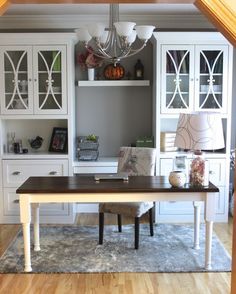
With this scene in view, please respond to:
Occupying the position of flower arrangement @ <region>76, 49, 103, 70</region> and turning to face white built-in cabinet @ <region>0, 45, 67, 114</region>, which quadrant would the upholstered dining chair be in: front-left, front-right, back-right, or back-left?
back-left

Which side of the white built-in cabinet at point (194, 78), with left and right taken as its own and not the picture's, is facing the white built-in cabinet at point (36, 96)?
right

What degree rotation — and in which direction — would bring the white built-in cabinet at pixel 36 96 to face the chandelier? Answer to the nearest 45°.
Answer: approximately 45° to its left
